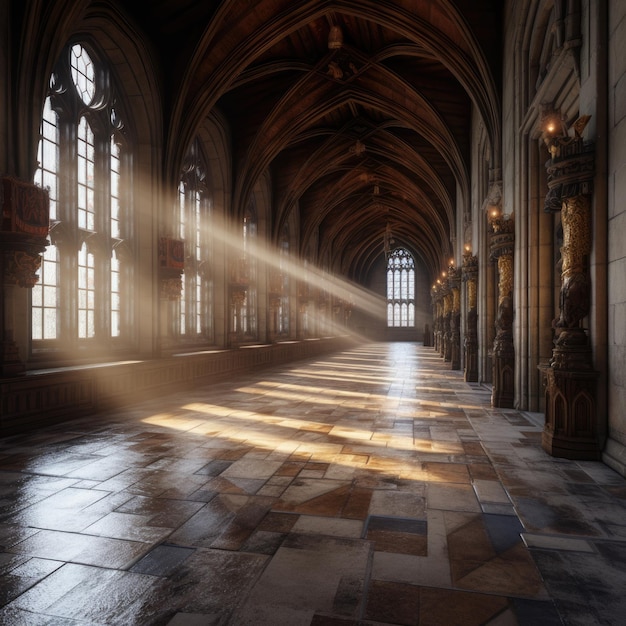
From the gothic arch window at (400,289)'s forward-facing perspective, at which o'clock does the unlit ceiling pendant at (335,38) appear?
The unlit ceiling pendant is roughly at 12 o'clock from the gothic arch window.

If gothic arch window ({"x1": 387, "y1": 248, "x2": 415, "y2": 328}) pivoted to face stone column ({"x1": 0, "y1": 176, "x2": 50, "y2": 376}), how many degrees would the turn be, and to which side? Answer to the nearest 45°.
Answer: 0° — it already faces it

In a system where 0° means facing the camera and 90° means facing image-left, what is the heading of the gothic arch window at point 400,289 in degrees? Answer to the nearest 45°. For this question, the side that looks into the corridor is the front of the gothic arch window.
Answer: approximately 0°

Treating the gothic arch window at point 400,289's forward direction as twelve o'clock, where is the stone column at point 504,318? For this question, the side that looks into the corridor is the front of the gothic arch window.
The stone column is roughly at 12 o'clock from the gothic arch window.

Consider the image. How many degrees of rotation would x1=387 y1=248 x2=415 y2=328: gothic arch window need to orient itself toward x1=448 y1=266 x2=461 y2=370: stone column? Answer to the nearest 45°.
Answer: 0° — it already faces it

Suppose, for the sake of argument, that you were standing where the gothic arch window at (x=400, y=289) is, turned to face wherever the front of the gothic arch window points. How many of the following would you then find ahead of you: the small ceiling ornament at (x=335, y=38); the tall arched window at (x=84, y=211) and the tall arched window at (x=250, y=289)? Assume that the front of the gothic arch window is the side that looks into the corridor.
3

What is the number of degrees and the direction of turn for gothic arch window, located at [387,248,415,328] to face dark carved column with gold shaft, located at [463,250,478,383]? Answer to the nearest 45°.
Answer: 0° — it already faces it

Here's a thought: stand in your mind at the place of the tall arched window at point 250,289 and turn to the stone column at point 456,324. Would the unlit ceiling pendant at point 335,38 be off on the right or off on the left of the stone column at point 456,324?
right

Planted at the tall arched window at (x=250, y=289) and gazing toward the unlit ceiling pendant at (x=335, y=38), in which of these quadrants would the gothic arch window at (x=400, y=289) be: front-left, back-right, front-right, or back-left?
back-left
